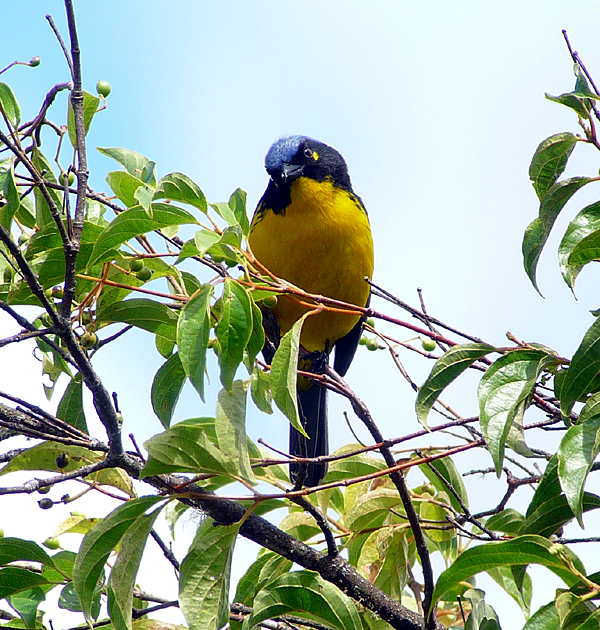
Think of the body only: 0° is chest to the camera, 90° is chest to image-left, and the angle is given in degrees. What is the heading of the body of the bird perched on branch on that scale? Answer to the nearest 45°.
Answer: approximately 0°
